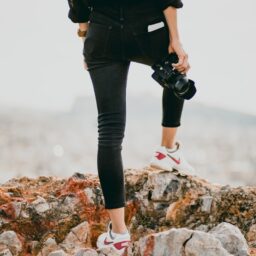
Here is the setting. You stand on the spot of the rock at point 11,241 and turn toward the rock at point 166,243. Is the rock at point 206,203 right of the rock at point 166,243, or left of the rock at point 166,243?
left

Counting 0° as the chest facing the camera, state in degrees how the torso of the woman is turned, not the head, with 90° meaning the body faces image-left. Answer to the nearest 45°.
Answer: approximately 180°
